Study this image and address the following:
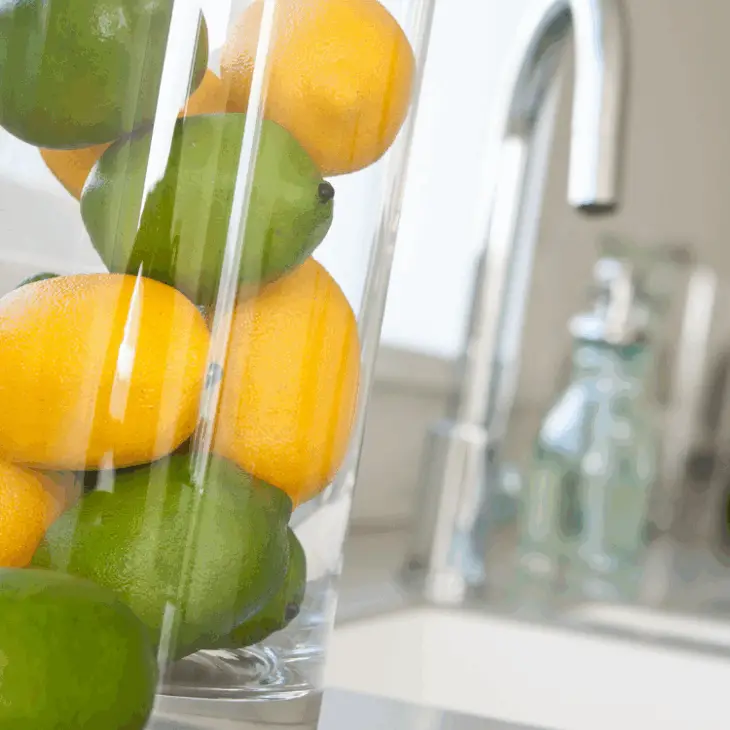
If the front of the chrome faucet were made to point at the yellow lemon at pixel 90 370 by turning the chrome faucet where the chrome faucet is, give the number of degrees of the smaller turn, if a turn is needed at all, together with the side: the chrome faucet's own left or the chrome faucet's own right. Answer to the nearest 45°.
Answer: approximately 45° to the chrome faucet's own right

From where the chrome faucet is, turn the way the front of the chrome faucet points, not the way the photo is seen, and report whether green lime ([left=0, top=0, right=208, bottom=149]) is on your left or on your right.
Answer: on your right

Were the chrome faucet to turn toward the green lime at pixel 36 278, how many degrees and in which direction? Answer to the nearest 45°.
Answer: approximately 45° to its right

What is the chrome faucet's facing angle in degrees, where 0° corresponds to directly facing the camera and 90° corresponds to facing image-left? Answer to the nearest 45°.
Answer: approximately 315°

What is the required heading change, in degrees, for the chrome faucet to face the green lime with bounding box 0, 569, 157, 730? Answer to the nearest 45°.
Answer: approximately 45° to its right

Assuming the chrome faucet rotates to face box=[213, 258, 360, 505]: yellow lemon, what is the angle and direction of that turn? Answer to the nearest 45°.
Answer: approximately 45° to its right

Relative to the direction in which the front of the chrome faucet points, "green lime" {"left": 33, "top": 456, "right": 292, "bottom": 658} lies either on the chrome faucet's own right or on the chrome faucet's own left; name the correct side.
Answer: on the chrome faucet's own right
